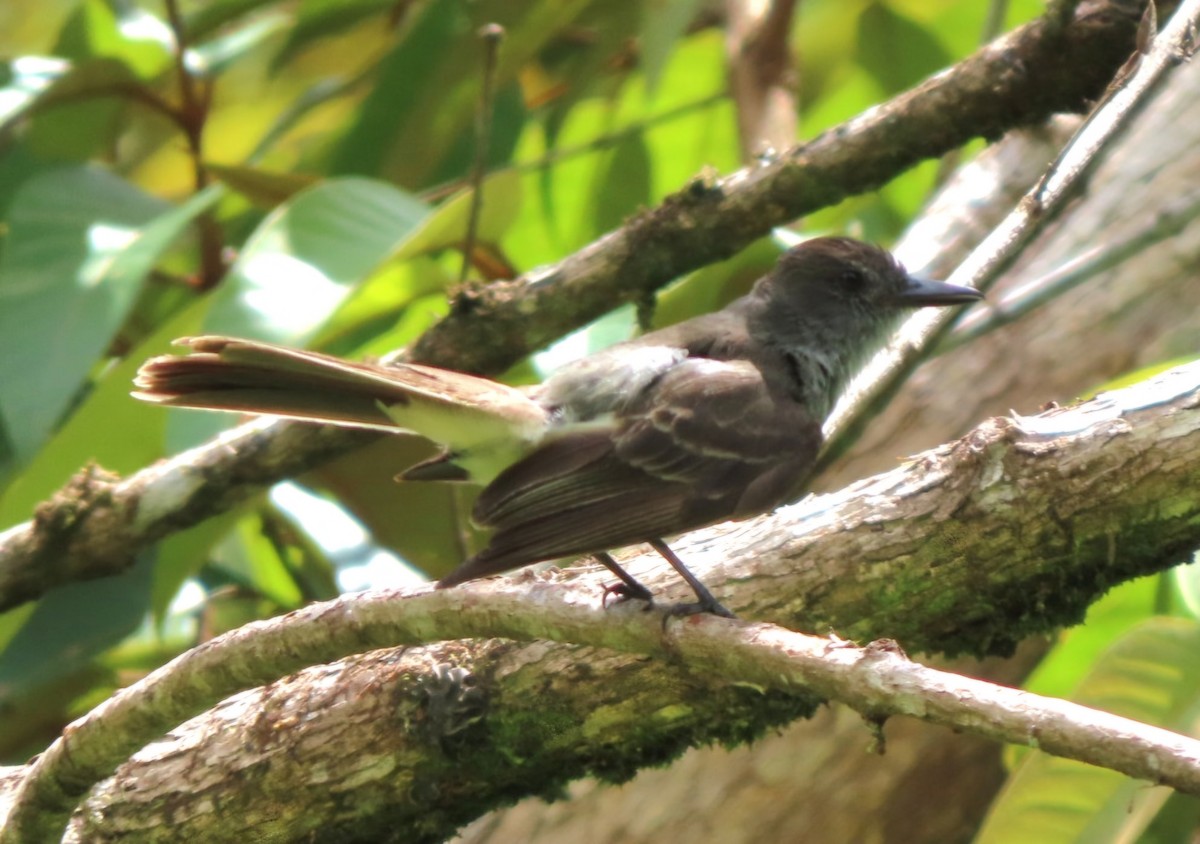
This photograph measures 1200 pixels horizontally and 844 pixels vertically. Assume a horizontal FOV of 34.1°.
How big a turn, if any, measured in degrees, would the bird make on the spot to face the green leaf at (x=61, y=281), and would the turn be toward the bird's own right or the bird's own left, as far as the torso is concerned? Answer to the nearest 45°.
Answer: approximately 135° to the bird's own left

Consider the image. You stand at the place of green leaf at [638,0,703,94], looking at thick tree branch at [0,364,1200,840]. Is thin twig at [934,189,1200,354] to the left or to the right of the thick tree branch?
left

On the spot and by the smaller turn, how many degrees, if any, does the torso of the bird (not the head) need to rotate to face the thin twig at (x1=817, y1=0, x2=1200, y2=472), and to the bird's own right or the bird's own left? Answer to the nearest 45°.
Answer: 0° — it already faces it

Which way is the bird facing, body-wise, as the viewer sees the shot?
to the viewer's right

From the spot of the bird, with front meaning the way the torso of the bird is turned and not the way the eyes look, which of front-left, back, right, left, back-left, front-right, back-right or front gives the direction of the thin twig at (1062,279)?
front-left

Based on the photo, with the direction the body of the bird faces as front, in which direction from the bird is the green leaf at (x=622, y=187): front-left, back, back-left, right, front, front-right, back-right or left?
left
